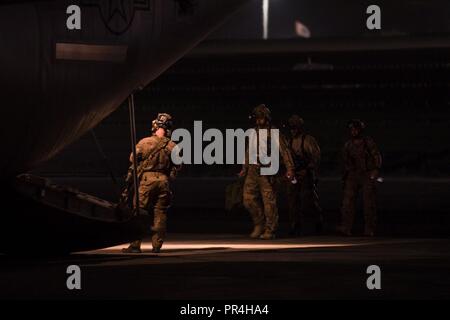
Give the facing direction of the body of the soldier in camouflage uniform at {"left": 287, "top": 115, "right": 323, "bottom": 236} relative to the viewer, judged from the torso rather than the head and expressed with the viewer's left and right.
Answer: facing the viewer and to the left of the viewer

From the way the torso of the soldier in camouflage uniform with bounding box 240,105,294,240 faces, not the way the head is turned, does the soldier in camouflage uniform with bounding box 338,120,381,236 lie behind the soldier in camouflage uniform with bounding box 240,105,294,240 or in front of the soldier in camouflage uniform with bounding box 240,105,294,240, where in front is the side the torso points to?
behind

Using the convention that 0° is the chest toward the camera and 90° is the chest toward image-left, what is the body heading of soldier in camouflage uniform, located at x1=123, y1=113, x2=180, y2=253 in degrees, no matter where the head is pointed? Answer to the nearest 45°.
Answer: approximately 180°

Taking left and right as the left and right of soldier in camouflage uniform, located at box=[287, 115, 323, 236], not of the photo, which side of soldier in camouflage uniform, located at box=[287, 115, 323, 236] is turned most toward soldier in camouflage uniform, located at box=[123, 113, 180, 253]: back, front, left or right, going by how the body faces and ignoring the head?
front

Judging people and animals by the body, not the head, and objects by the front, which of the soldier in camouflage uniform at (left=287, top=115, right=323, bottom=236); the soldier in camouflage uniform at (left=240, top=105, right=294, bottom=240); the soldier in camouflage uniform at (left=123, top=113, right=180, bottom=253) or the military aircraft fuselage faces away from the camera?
the soldier in camouflage uniform at (left=123, top=113, right=180, bottom=253)

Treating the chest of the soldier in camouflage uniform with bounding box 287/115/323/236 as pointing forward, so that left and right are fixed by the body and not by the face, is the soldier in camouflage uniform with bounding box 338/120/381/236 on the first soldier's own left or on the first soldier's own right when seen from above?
on the first soldier's own left

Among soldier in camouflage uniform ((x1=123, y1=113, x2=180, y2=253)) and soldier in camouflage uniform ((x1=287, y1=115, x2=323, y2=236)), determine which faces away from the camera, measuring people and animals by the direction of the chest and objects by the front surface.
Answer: soldier in camouflage uniform ((x1=123, y1=113, x2=180, y2=253))
